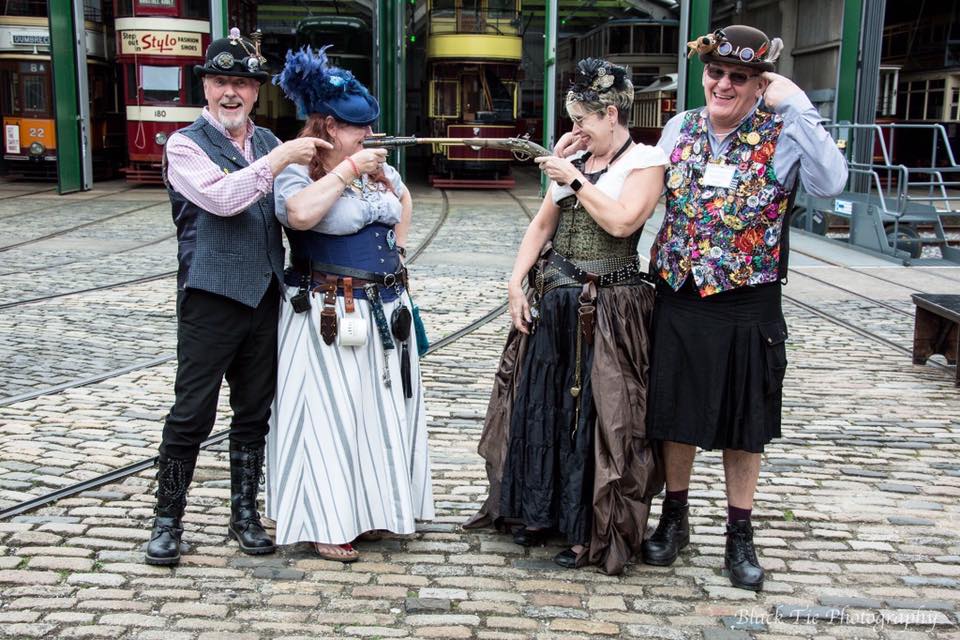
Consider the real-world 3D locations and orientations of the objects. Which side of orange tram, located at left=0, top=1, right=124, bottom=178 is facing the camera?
front

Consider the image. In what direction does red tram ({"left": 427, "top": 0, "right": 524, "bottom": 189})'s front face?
toward the camera

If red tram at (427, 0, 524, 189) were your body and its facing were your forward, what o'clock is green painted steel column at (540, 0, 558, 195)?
The green painted steel column is roughly at 10 o'clock from the red tram.

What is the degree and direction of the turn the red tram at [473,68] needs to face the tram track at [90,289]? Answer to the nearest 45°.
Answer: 0° — it already faces it

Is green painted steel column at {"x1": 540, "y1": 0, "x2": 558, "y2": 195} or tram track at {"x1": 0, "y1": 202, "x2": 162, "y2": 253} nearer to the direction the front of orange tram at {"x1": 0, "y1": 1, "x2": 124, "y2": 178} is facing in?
the tram track

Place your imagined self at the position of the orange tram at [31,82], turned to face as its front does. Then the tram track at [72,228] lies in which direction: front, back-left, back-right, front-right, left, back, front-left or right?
front

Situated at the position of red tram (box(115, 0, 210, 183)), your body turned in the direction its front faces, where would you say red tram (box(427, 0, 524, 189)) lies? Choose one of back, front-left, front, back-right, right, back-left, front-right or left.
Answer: left

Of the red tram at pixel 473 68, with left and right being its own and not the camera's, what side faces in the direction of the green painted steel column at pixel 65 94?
right

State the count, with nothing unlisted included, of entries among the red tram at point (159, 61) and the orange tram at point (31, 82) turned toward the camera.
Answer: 2

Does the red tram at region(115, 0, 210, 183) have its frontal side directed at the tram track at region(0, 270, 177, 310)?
yes
